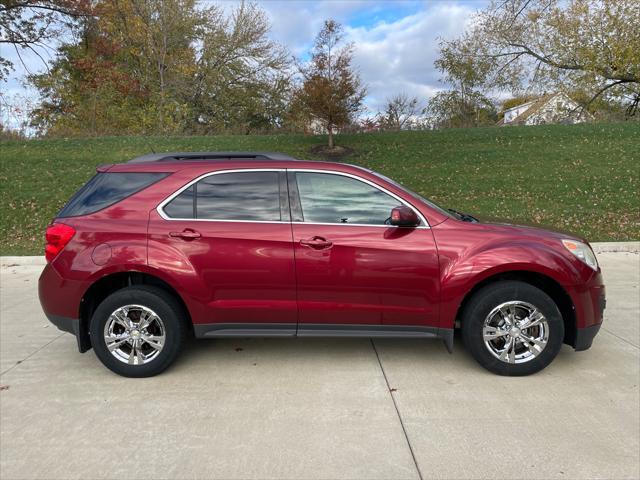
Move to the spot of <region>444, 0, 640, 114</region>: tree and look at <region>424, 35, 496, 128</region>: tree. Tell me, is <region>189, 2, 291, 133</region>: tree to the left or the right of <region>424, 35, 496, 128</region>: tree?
left

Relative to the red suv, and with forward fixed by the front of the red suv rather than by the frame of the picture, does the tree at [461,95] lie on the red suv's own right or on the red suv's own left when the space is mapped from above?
on the red suv's own left

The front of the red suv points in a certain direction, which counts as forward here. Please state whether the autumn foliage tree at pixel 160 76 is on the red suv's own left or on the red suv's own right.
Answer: on the red suv's own left

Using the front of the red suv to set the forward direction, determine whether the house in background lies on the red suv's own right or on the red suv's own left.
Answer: on the red suv's own left

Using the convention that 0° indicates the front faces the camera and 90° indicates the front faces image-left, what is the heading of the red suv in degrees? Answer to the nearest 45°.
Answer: approximately 270°

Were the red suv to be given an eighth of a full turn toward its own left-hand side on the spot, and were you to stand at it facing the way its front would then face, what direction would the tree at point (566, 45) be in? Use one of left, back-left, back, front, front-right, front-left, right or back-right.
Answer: front

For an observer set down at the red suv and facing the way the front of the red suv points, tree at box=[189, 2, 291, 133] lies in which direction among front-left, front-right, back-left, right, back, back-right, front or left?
left

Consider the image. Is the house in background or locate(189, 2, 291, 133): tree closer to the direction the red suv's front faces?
the house in background
